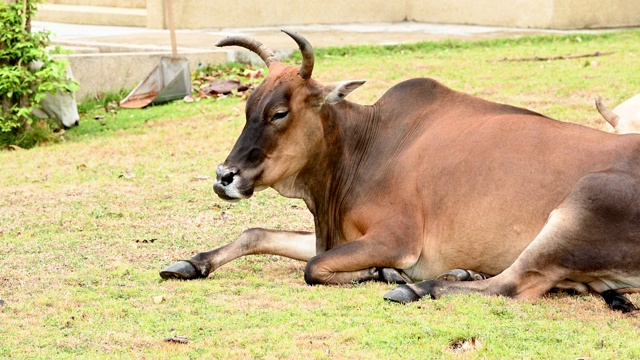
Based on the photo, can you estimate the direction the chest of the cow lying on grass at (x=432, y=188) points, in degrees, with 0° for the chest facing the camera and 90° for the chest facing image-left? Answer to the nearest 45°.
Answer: approximately 90°

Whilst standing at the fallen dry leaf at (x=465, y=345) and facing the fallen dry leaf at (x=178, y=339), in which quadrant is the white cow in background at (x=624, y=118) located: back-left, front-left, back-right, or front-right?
back-right

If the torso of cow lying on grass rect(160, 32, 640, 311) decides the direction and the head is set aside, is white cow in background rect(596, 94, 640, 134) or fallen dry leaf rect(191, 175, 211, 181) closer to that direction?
the fallen dry leaf

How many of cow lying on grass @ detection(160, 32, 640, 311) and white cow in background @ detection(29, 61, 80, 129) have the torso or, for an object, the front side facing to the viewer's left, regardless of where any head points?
1

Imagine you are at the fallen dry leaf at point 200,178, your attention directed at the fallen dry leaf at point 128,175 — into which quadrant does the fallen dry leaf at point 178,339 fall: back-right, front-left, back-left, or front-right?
back-left

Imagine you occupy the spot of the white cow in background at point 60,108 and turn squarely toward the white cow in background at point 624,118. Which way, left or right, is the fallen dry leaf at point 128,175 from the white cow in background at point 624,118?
right
